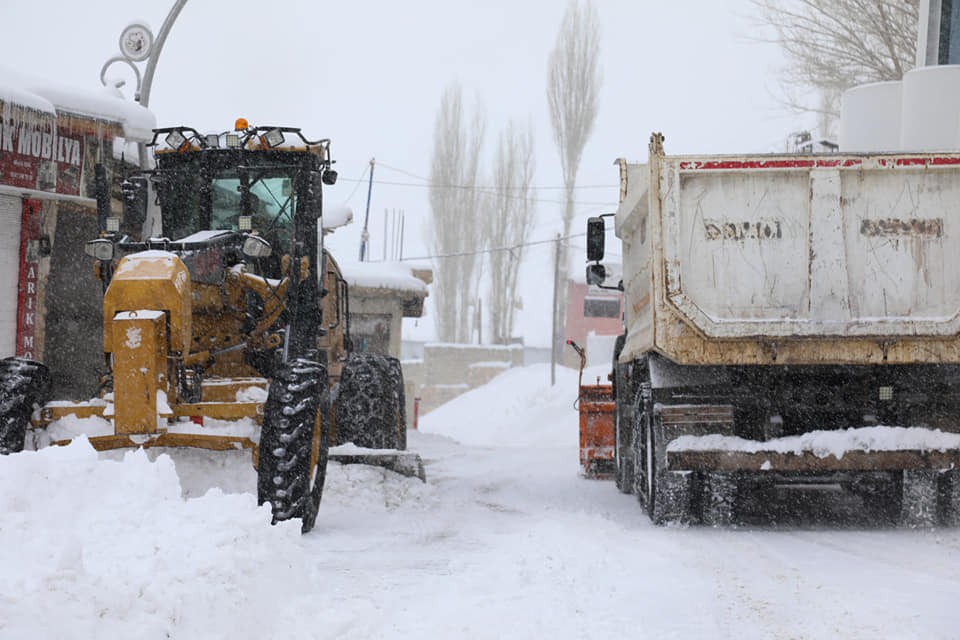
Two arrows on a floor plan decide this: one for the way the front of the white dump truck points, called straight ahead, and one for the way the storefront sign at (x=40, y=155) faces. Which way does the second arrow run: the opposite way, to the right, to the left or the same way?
to the right

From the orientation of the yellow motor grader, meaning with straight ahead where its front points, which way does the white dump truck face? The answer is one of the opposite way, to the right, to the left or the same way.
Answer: the opposite way

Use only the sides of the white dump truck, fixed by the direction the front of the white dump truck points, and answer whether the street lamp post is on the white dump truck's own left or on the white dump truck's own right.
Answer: on the white dump truck's own left

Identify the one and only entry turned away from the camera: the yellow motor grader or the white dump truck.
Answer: the white dump truck

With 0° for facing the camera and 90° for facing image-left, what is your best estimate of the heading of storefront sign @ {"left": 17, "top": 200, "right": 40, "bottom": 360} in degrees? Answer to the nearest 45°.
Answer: approximately 315°

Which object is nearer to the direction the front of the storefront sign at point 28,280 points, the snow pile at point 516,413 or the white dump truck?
the white dump truck

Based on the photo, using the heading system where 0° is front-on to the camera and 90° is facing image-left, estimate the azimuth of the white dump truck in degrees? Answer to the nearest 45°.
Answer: approximately 180°

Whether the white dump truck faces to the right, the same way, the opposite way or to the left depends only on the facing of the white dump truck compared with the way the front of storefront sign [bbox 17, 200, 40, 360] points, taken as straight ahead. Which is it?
to the left

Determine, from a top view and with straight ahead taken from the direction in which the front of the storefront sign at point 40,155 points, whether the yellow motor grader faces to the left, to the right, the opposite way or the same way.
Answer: to the right

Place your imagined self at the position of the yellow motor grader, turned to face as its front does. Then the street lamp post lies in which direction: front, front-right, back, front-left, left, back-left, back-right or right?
back-right

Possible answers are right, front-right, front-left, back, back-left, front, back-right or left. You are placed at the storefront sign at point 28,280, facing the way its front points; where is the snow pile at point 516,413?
left

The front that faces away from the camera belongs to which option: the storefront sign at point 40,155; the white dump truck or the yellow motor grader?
the white dump truck

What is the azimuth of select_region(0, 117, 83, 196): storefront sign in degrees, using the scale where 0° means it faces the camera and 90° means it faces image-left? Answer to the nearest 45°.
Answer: approximately 315°
